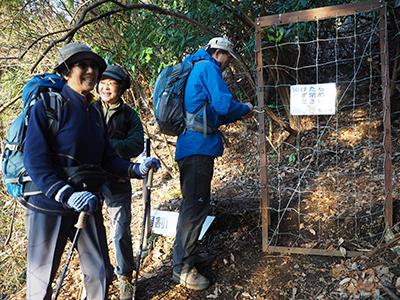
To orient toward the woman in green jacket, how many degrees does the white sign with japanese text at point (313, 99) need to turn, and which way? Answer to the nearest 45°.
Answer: approximately 90° to its right

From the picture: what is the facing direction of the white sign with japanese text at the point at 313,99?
toward the camera

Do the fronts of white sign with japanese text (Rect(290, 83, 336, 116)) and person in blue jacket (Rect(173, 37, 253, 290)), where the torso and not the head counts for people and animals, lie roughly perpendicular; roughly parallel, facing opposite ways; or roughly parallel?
roughly perpendicular

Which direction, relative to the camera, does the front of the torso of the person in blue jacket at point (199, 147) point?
to the viewer's right

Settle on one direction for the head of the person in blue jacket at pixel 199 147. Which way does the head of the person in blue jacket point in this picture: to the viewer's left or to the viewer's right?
to the viewer's right

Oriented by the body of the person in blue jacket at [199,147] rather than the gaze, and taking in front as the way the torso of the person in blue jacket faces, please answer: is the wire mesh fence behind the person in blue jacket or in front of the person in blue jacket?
in front

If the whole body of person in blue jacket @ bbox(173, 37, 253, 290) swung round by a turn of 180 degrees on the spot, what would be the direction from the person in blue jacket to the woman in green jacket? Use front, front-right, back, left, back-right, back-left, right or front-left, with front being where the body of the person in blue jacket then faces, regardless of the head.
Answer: front

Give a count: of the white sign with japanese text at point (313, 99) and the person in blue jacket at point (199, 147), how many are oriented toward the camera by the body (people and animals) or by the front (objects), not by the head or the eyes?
1
